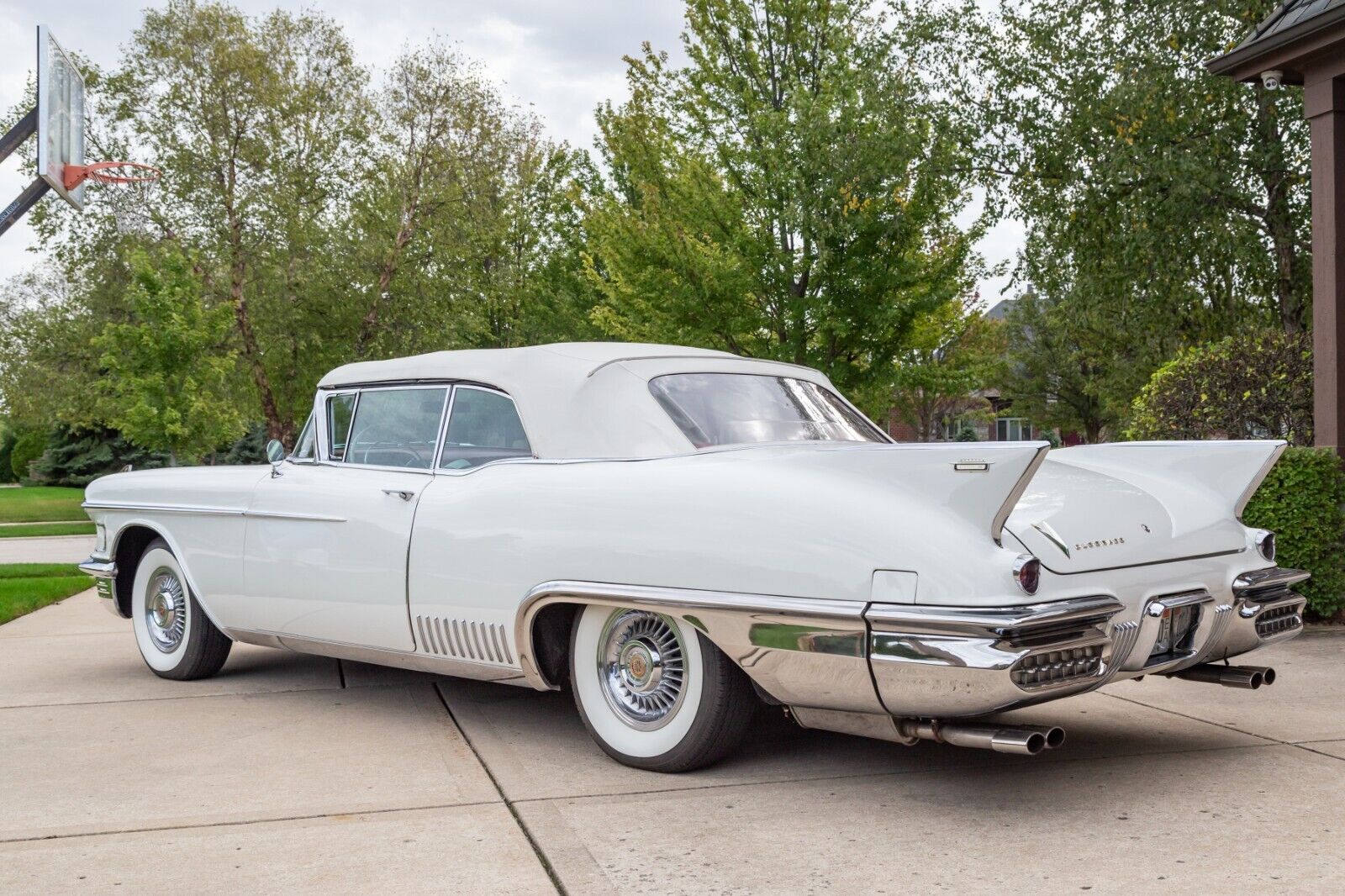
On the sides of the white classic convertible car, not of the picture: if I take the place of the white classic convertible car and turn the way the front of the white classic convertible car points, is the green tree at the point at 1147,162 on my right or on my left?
on my right

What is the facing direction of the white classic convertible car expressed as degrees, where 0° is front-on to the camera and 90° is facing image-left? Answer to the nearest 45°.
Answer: approximately 135°

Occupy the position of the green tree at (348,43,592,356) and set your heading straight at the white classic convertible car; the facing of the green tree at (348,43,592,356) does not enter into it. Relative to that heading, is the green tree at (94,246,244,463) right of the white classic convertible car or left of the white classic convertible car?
right

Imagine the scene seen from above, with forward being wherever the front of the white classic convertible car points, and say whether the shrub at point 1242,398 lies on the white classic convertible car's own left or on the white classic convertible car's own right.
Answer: on the white classic convertible car's own right

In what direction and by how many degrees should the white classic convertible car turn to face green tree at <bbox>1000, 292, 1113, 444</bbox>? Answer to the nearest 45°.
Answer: approximately 45° to its right

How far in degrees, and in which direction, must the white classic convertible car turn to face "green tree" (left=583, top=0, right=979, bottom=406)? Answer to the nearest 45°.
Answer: approximately 45° to its right
